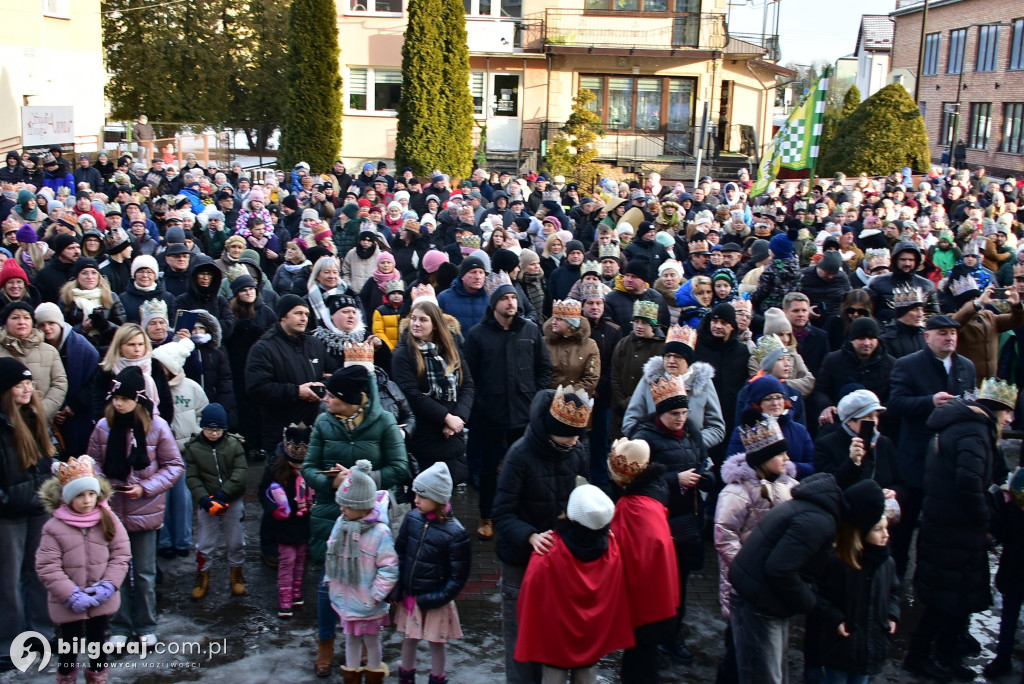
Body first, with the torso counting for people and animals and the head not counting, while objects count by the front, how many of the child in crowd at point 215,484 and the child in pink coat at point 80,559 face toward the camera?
2

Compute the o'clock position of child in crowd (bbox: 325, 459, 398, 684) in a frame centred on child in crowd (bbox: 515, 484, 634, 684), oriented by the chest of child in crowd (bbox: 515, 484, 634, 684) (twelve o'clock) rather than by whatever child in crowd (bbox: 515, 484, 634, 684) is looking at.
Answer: child in crowd (bbox: 325, 459, 398, 684) is roughly at 10 o'clock from child in crowd (bbox: 515, 484, 634, 684).

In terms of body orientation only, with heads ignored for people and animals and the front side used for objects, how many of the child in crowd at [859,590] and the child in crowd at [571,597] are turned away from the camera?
1

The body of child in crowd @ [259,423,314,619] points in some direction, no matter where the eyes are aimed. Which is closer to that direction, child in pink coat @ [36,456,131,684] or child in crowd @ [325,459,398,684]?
the child in crowd

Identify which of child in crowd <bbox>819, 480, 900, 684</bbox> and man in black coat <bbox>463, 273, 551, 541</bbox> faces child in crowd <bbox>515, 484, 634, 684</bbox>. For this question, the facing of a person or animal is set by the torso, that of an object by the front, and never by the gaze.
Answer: the man in black coat

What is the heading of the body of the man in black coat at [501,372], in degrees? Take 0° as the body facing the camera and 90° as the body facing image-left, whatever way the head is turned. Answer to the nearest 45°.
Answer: approximately 0°

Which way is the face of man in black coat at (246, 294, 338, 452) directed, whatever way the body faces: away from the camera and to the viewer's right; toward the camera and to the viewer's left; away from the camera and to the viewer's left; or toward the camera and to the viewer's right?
toward the camera and to the viewer's right

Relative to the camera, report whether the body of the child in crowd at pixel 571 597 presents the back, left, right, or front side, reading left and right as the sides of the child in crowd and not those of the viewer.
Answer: back

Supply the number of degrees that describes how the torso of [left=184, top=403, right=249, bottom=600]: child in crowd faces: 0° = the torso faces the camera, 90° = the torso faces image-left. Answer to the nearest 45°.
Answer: approximately 0°

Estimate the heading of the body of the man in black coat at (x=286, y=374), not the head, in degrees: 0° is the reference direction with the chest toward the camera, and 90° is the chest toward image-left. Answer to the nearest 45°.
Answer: approximately 315°

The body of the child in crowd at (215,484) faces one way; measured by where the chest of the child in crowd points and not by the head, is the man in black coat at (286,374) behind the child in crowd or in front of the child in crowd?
behind
